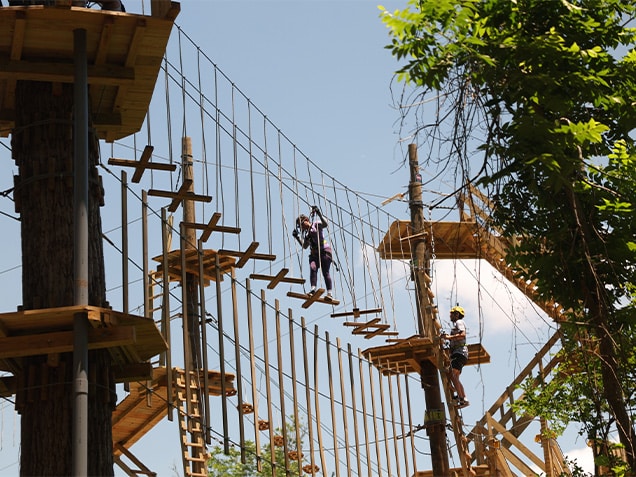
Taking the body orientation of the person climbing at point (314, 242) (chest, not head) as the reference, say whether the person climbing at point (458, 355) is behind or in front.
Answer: behind

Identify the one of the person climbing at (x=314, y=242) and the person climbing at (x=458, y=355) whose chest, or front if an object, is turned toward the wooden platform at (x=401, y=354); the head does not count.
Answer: the person climbing at (x=458, y=355)

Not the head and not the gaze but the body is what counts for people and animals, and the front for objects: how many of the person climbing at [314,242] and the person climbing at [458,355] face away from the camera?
0

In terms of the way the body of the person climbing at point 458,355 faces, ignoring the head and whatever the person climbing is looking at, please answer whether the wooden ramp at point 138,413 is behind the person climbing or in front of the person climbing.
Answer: in front

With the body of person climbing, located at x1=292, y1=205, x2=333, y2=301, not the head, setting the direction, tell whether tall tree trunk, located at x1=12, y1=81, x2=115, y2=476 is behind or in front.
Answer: in front

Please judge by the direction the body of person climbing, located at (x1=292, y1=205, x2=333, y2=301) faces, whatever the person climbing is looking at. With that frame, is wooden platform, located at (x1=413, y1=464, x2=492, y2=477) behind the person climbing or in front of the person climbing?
behind

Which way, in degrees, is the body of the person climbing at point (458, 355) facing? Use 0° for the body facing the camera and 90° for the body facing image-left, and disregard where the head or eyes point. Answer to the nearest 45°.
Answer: approximately 90°

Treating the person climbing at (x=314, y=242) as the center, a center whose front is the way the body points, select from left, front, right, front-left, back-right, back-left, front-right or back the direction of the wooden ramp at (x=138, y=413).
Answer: right

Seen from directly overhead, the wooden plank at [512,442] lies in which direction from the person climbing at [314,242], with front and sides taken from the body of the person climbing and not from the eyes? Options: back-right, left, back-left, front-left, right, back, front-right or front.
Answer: back

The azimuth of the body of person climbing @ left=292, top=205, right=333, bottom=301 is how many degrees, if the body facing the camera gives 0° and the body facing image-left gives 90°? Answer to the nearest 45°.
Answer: approximately 45°
